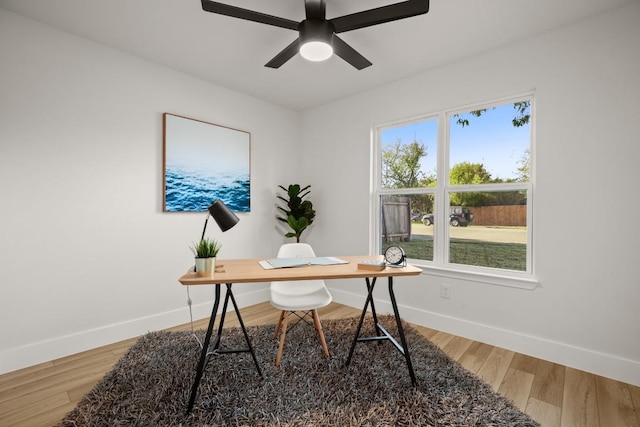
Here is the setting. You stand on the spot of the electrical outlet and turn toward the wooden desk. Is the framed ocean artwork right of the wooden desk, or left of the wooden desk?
right

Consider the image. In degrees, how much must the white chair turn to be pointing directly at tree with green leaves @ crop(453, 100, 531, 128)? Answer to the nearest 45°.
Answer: approximately 90° to its left

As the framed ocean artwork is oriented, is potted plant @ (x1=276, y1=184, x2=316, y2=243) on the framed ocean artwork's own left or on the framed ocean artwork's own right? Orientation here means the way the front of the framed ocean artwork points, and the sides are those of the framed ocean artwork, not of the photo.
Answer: on the framed ocean artwork's own left

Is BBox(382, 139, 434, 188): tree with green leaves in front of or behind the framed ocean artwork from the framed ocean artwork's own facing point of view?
in front

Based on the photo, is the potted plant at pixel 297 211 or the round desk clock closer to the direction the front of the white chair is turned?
the round desk clock

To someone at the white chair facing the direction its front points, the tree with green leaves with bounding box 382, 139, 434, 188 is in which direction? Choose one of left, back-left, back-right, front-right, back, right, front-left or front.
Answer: back-left

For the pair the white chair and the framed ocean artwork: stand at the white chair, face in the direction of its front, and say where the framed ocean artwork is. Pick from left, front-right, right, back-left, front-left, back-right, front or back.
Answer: back-right

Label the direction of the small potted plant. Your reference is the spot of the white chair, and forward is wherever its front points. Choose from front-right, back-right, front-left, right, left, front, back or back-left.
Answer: front-right

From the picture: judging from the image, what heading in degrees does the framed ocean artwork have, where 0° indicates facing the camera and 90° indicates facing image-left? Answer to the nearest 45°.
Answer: approximately 315°

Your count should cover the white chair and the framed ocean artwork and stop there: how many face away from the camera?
0

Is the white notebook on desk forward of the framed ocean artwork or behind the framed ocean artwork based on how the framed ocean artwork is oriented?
forward

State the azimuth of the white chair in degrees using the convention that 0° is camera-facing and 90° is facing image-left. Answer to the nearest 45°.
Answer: approximately 0°
